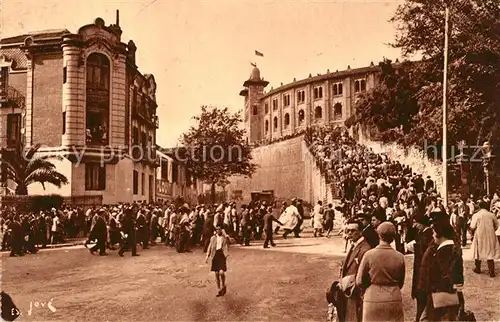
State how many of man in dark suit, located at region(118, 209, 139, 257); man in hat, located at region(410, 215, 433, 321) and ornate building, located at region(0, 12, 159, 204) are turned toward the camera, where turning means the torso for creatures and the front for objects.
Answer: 1

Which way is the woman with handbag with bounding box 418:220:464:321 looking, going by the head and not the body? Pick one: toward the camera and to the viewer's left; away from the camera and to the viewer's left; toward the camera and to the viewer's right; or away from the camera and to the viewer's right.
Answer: away from the camera and to the viewer's left

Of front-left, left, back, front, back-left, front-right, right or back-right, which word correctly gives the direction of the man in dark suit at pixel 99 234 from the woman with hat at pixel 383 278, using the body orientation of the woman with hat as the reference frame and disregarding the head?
front-left

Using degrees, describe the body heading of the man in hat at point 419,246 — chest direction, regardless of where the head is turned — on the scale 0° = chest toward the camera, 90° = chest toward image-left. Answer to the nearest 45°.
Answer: approximately 90°
